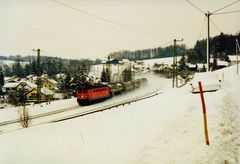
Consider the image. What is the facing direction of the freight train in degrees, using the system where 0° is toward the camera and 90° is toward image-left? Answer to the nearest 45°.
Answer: approximately 45°
